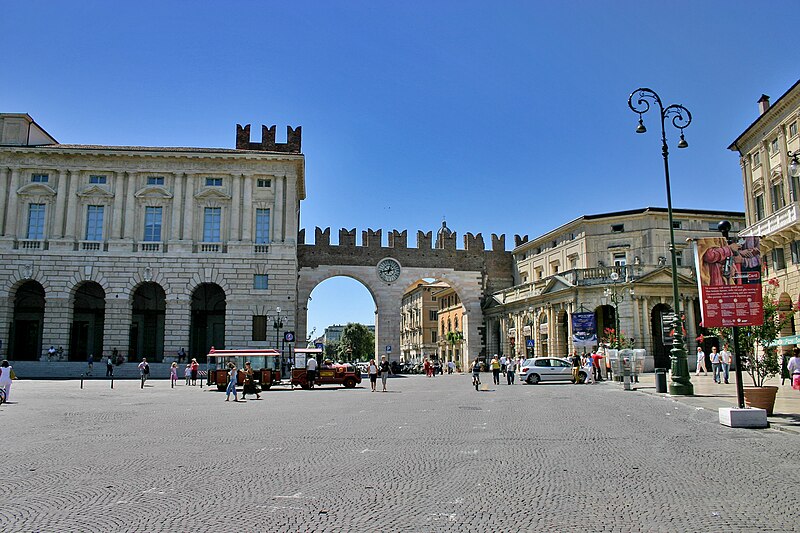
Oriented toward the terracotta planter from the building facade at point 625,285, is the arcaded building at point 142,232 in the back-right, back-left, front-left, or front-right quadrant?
front-right

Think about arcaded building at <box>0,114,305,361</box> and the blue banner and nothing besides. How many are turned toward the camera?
2

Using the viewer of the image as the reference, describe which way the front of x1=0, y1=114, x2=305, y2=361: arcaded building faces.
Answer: facing the viewer

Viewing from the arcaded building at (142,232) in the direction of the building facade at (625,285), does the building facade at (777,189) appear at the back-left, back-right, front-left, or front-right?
front-right

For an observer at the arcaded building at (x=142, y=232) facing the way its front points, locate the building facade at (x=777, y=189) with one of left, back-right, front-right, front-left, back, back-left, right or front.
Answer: front-left

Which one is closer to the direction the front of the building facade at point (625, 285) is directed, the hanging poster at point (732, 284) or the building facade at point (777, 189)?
the hanging poster

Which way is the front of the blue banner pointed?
toward the camera

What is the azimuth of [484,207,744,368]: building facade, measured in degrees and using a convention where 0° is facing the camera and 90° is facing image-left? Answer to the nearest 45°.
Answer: approximately 45°

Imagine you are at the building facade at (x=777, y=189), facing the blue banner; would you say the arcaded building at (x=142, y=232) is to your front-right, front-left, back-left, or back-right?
front-left

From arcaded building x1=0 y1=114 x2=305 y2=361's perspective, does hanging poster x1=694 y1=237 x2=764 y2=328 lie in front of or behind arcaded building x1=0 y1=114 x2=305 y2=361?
in front

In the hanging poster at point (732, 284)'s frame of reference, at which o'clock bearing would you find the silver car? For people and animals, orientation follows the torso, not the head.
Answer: The silver car is roughly at 5 o'clock from the hanging poster.

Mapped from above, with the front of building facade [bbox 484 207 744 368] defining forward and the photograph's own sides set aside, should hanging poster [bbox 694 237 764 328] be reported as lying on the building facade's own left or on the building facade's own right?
on the building facade's own left

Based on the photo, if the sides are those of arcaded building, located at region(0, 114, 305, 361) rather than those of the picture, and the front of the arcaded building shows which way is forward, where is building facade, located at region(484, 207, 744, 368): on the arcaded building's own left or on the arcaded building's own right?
on the arcaded building's own left

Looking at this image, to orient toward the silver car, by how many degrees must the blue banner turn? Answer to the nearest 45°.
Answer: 0° — it already faces it

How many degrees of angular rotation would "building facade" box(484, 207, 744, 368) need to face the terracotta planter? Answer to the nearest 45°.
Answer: approximately 45° to its left

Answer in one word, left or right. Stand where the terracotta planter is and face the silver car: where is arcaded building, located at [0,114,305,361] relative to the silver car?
left
